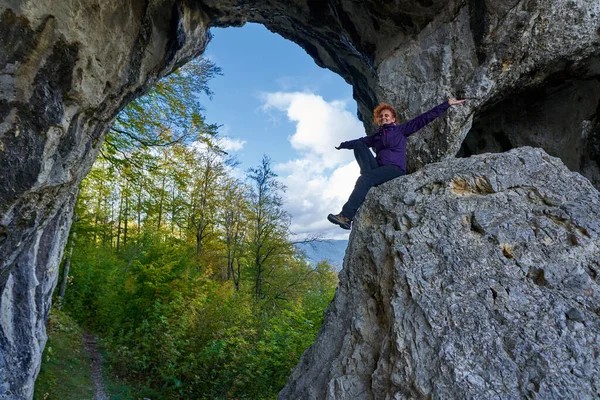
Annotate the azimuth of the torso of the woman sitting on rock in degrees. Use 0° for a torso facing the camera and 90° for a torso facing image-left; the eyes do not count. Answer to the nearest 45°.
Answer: approximately 45°
